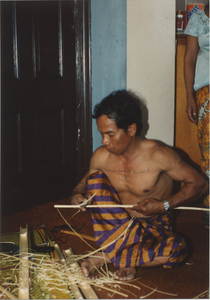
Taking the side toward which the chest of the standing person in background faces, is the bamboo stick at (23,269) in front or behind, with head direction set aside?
in front

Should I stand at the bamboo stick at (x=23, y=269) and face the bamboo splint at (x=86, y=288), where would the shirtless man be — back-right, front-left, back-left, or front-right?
front-left

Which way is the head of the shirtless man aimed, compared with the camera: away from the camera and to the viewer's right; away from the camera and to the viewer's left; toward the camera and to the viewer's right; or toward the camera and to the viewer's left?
toward the camera and to the viewer's left

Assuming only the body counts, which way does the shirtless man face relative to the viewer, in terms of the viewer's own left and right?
facing the viewer and to the left of the viewer

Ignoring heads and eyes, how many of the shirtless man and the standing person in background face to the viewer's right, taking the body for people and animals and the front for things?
0

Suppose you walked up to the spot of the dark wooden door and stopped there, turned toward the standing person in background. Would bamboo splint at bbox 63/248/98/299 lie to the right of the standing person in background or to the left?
right

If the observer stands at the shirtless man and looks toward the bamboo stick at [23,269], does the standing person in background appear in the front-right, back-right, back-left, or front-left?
back-right

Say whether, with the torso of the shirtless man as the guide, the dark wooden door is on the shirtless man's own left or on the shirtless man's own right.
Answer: on the shirtless man's own right

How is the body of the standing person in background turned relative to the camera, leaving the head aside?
toward the camera
